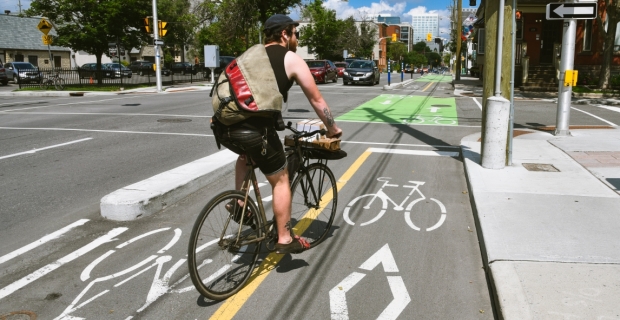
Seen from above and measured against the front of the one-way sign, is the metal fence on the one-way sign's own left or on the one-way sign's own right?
on the one-way sign's own right

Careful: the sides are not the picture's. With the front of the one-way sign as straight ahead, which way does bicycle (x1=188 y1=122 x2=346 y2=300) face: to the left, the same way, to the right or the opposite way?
the opposite way

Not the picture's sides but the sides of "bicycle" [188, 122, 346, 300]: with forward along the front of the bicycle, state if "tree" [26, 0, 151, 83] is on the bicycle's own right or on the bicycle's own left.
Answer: on the bicycle's own left

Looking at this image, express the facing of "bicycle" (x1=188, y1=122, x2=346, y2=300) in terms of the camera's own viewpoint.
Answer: facing away from the viewer and to the right of the viewer

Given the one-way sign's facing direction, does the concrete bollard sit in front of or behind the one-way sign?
in front

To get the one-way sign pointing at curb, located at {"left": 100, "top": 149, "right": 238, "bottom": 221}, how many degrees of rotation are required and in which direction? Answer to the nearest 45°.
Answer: approximately 45° to its right

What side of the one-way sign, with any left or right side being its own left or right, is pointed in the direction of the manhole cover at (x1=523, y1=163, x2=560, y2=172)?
front

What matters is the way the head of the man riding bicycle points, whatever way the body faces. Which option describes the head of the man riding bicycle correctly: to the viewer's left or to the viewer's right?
to the viewer's right

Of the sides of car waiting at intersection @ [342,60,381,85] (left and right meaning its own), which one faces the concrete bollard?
front

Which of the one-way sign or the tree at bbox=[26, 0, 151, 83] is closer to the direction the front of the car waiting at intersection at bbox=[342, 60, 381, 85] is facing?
the one-way sign

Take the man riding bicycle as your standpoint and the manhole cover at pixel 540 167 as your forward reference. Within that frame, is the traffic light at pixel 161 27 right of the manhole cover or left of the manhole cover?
left

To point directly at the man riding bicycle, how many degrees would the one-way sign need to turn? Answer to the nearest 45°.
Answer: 0° — it already faces them

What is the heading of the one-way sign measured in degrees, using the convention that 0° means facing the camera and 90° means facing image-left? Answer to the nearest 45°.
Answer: approximately 0°

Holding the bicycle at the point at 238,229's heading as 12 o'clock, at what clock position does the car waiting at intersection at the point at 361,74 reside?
The car waiting at intersection is roughly at 11 o'clock from the bicycle.

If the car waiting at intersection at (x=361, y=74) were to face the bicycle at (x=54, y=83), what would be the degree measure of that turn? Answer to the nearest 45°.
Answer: approximately 90° to its right

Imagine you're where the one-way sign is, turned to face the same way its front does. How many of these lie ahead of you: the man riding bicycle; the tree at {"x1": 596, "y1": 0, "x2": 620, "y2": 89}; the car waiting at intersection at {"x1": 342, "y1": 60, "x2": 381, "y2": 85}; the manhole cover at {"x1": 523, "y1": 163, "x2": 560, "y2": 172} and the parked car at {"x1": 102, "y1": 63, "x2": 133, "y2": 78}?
2
